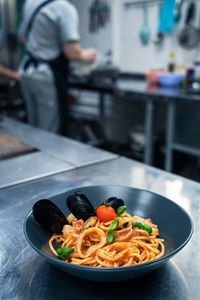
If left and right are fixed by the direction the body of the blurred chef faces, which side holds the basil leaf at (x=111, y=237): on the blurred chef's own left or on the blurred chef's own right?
on the blurred chef's own right

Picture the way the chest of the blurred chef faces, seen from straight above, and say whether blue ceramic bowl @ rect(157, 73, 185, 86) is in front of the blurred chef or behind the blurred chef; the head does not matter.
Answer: in front

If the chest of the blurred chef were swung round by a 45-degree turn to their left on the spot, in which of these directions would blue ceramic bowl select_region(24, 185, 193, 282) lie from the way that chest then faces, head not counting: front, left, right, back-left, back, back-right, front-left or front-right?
back

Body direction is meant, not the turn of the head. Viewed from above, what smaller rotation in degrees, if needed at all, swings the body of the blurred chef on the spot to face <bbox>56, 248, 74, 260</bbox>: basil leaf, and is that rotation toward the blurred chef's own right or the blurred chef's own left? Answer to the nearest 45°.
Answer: approximately 135° to the blurred chef's own right

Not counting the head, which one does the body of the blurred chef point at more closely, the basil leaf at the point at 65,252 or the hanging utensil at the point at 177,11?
the hanging utensil

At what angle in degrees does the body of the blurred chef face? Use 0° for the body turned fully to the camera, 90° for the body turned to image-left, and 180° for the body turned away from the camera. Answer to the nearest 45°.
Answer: approximately 225°

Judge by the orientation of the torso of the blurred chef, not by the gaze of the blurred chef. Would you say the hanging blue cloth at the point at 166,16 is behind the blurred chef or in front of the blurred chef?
in front

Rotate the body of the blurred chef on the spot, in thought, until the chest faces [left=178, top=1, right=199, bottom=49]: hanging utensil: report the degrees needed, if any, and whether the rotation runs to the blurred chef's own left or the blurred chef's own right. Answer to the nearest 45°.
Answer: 0° — they already face it

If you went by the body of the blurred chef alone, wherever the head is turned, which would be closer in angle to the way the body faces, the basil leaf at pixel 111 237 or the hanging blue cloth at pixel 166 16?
the hanging blue cloth

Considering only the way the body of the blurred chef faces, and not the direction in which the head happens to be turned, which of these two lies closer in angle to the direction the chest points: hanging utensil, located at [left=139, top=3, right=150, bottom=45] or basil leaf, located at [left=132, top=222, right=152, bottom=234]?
the hanging utensil
